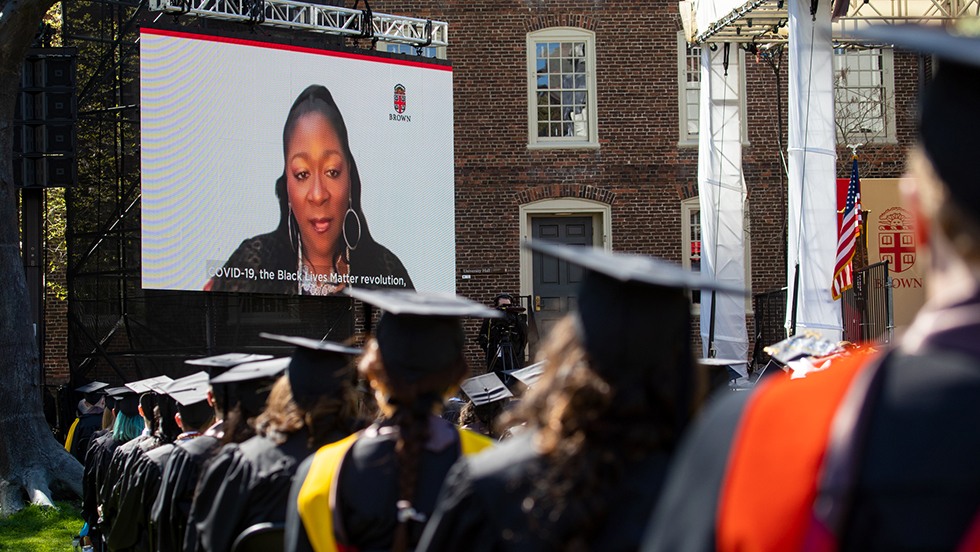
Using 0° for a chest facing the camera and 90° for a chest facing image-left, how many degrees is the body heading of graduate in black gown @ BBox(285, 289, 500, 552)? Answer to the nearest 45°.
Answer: approximately 135°

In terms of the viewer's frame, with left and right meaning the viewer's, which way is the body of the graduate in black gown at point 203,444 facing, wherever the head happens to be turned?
facing away from the viewer and to the left of the viewer

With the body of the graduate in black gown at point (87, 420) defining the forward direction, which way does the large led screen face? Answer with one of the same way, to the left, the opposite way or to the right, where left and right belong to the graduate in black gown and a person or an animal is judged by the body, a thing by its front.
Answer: the opposite way

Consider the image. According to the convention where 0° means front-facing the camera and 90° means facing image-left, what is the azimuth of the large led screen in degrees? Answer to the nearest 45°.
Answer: approximately 315°

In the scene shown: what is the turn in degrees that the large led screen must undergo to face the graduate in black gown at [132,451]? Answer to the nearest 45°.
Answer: approximately 45° to its right

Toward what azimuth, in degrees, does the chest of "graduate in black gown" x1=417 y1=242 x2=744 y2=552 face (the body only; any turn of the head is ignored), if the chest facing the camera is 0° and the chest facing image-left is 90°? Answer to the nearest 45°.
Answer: approximately 135°

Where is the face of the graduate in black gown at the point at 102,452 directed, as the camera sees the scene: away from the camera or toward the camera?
away from the camera
